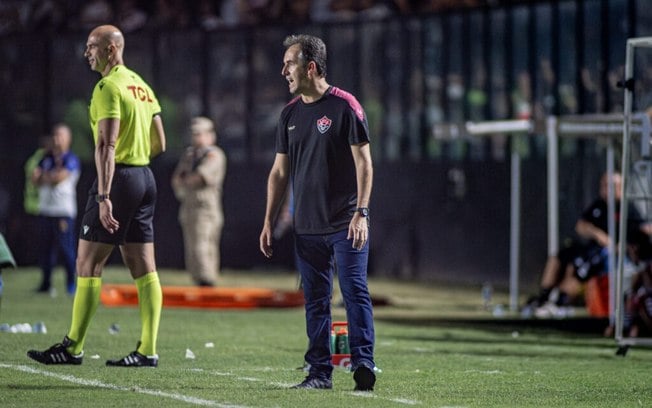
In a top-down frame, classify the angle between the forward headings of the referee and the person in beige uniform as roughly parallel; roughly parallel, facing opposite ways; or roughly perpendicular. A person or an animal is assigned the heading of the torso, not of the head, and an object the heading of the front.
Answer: roughly perpendicular

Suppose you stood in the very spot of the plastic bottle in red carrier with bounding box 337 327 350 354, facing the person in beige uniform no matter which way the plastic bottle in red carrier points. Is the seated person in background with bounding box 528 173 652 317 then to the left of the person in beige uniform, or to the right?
right

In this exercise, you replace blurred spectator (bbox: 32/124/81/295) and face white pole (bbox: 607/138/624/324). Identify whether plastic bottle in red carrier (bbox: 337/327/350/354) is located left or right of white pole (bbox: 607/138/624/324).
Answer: right

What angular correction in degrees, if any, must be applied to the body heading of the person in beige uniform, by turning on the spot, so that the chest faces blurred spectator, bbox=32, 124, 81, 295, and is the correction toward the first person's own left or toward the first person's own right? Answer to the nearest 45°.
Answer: approximately 45° to the first person's own right

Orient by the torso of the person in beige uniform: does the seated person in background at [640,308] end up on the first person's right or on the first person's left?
on the first person's left

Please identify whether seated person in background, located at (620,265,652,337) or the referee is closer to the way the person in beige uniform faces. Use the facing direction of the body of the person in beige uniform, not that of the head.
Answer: the referee

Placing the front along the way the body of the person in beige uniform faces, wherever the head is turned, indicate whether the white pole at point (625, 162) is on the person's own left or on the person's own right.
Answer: on the person's own left

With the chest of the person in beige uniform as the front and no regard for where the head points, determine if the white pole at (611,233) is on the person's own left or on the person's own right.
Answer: on the person's own left
